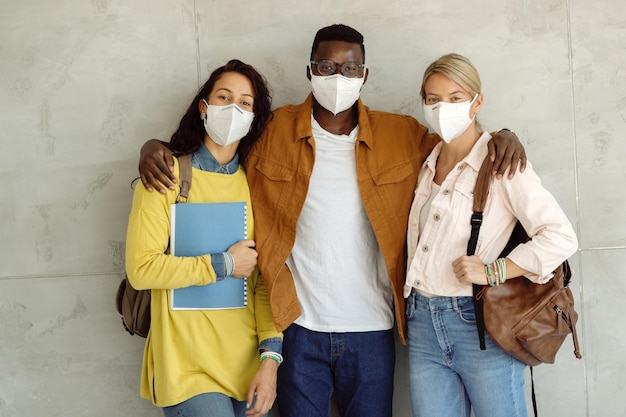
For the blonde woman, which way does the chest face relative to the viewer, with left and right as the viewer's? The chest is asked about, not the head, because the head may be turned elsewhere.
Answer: facing the viewer and to the left of the viewer

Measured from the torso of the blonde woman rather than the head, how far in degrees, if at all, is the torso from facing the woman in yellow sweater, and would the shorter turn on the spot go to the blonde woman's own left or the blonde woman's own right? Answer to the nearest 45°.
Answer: approximately 45° to the blonde woman's own right
